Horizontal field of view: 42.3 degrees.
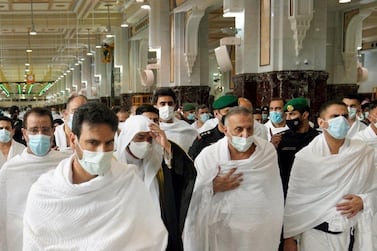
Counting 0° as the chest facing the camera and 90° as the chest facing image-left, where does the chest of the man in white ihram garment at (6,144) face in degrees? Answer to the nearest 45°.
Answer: approximately 0°

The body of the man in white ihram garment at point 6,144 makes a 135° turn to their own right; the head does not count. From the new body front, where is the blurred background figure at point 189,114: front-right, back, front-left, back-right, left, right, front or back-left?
right

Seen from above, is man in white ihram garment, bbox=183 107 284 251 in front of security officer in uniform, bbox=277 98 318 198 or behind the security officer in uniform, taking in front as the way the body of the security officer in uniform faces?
in front

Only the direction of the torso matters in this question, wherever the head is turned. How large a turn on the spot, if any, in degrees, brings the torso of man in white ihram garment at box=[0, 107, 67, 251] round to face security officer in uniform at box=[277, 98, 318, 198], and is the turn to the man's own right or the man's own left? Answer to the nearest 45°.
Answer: approximately 90° to the man's own left

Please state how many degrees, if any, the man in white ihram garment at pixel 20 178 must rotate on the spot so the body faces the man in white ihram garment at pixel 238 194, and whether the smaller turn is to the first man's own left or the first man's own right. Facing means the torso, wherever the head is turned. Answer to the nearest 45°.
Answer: approximately 90° to the first man's own left

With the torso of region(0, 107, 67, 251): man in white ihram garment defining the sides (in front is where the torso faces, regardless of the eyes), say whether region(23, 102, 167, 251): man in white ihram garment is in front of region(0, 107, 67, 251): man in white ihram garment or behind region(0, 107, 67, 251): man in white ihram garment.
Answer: in front

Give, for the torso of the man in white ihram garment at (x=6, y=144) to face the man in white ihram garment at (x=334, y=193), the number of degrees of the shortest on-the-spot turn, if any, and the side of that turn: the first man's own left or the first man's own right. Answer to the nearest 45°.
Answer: approximately 45° to the first man's own left

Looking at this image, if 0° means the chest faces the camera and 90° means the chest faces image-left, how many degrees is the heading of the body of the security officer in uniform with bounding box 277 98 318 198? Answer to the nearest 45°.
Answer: approximately 45°

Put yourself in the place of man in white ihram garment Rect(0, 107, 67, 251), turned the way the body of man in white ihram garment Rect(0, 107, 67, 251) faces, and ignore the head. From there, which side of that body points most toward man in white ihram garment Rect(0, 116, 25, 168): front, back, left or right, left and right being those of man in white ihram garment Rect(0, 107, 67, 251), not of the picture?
back

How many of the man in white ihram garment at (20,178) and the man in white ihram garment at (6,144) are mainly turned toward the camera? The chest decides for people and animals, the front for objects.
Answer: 2

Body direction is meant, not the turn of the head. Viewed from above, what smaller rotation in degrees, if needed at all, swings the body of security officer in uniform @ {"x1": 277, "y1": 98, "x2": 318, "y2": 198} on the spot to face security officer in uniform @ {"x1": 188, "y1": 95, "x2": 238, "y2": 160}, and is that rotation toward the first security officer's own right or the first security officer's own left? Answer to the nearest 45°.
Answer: approximately 45° to the first security officer's own right
